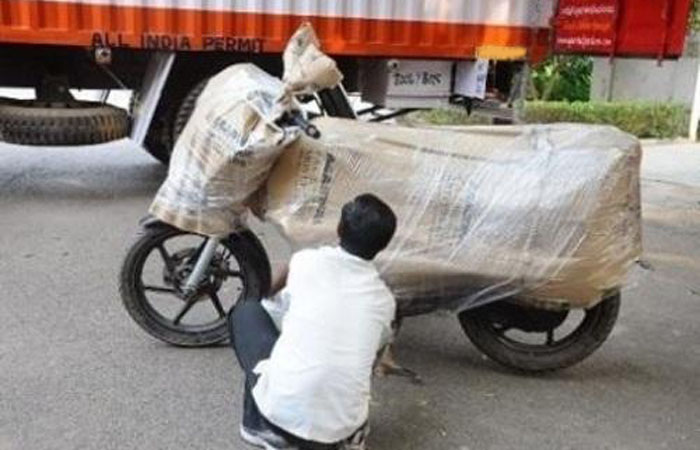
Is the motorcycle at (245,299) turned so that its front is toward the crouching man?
no

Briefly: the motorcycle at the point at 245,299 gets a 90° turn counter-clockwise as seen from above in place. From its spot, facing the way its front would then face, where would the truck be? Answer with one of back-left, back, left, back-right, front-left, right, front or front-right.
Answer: back

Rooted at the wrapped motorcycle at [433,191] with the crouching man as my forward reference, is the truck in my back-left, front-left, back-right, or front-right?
back-right

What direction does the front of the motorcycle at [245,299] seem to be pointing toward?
to the viewer's left
